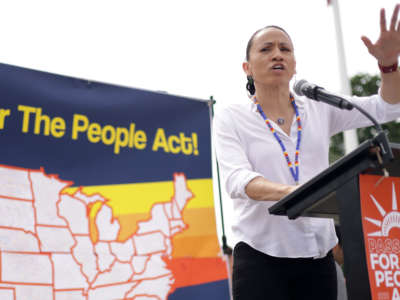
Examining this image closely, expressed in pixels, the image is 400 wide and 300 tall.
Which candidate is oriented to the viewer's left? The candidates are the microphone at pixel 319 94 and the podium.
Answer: the microphone

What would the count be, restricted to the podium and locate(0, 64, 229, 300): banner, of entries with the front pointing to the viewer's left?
0

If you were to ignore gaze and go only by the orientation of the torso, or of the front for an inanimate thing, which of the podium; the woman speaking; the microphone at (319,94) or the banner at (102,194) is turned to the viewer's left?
the microphone

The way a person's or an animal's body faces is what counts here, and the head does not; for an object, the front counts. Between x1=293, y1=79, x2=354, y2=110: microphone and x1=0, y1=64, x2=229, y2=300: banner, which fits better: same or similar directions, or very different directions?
very different directions

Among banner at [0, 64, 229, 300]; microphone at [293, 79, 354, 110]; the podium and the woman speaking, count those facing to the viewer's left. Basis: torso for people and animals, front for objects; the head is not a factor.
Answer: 1

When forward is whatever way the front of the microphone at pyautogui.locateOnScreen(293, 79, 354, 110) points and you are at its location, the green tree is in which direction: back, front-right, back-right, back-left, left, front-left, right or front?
right

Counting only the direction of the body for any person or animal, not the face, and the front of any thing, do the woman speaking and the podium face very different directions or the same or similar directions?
same or similar directions

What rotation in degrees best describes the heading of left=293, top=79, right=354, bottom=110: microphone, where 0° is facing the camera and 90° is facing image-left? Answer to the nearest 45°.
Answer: approximately 90°

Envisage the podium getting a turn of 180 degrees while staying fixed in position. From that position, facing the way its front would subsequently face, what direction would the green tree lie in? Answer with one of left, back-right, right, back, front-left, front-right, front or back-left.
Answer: front-right

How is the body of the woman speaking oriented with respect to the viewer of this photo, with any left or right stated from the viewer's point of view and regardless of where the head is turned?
facing the viewer and to the right of the viewer
